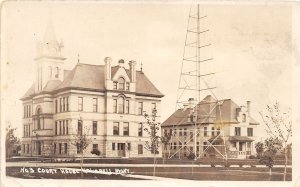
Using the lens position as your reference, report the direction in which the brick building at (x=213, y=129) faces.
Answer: facing the viewer and to the right of the viewer

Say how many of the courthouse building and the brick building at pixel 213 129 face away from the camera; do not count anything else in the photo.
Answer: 0

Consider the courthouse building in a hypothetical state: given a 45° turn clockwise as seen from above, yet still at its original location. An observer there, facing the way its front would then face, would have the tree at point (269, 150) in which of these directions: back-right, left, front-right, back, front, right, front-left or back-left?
back

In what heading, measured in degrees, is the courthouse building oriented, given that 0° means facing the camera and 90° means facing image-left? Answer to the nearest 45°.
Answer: approximately 45°

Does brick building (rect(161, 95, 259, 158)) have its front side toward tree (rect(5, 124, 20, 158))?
no
